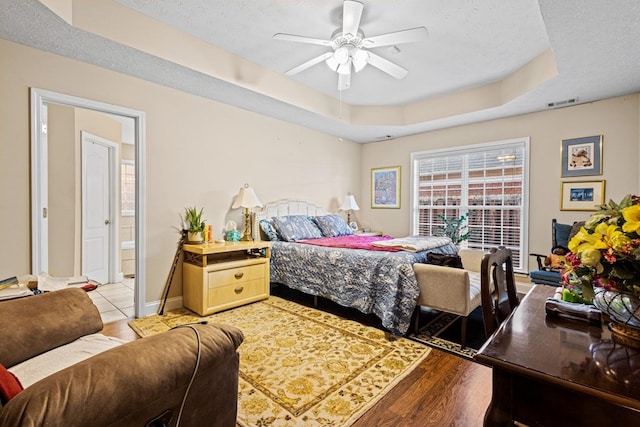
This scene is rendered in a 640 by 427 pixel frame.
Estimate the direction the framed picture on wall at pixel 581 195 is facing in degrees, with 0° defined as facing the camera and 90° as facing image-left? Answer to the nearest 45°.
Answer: approximately 0°

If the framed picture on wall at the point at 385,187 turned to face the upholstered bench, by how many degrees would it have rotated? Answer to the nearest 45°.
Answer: approximately 45° to its left

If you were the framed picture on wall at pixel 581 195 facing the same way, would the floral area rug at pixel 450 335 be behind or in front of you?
in front

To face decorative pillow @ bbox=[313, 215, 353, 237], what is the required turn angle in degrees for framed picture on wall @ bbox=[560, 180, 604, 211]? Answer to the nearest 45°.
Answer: approximately 45° to its right

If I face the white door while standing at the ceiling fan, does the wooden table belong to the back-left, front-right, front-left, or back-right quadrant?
back-left

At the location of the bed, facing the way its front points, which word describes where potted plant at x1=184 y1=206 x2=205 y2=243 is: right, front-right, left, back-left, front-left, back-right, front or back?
back-right

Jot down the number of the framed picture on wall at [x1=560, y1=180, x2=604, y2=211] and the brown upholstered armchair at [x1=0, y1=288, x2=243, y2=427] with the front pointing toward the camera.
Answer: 1
